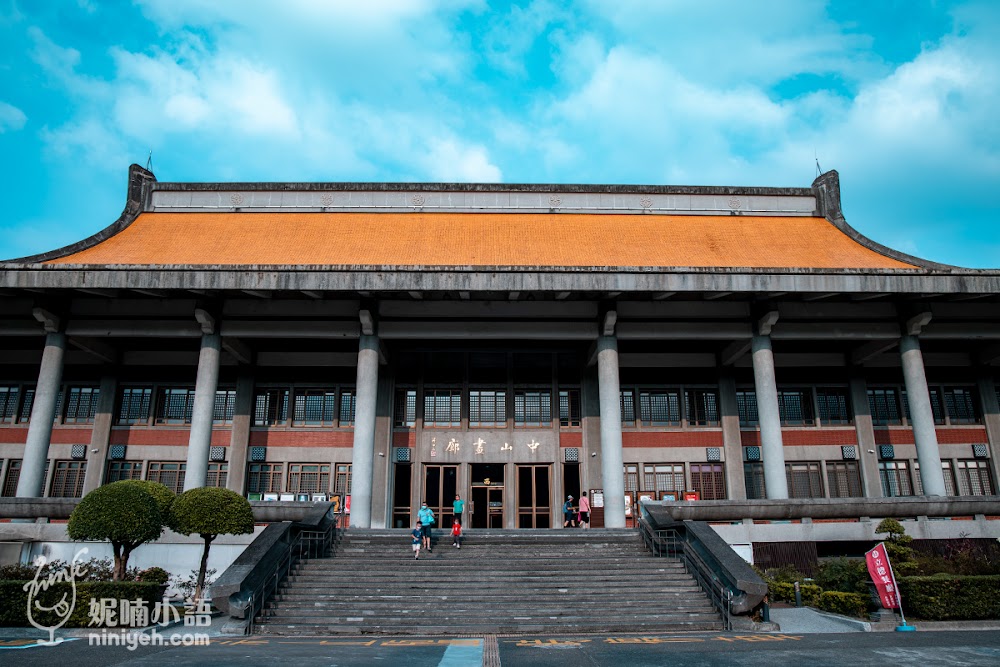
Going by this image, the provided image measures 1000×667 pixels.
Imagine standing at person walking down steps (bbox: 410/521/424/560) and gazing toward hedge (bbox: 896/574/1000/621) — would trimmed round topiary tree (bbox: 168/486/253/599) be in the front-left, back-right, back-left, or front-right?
back-right

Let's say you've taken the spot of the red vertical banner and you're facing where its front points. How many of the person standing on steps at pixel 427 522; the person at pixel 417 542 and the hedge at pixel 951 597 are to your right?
2

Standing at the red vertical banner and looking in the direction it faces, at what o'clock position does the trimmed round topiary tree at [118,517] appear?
The trimmed round topiary tree is roughly at 2 o'clock from the red vertical banner.

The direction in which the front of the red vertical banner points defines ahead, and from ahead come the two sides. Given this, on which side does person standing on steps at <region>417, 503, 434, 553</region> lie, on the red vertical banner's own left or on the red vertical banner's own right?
on the red vertical banner's own right

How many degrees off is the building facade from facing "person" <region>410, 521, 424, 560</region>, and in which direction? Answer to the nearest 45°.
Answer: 0° — it already faces them

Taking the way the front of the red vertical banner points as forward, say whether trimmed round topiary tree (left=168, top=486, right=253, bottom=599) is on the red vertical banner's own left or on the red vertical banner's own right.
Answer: on the red vertical banner's own right

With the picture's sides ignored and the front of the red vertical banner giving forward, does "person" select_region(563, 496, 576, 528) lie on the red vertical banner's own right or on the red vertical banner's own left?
on the red vertical banner's own right

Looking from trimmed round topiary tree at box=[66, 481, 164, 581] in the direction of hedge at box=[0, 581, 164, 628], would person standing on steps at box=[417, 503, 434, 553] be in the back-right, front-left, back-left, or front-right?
back-left

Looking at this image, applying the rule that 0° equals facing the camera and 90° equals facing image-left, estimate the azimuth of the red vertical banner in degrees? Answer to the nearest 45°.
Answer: approximately 0°

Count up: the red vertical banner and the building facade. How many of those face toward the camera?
2

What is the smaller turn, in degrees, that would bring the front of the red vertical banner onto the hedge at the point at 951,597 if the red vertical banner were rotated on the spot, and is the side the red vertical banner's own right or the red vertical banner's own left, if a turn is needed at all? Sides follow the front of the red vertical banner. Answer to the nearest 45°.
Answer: approximately 135° to the red vertical banner's own left
